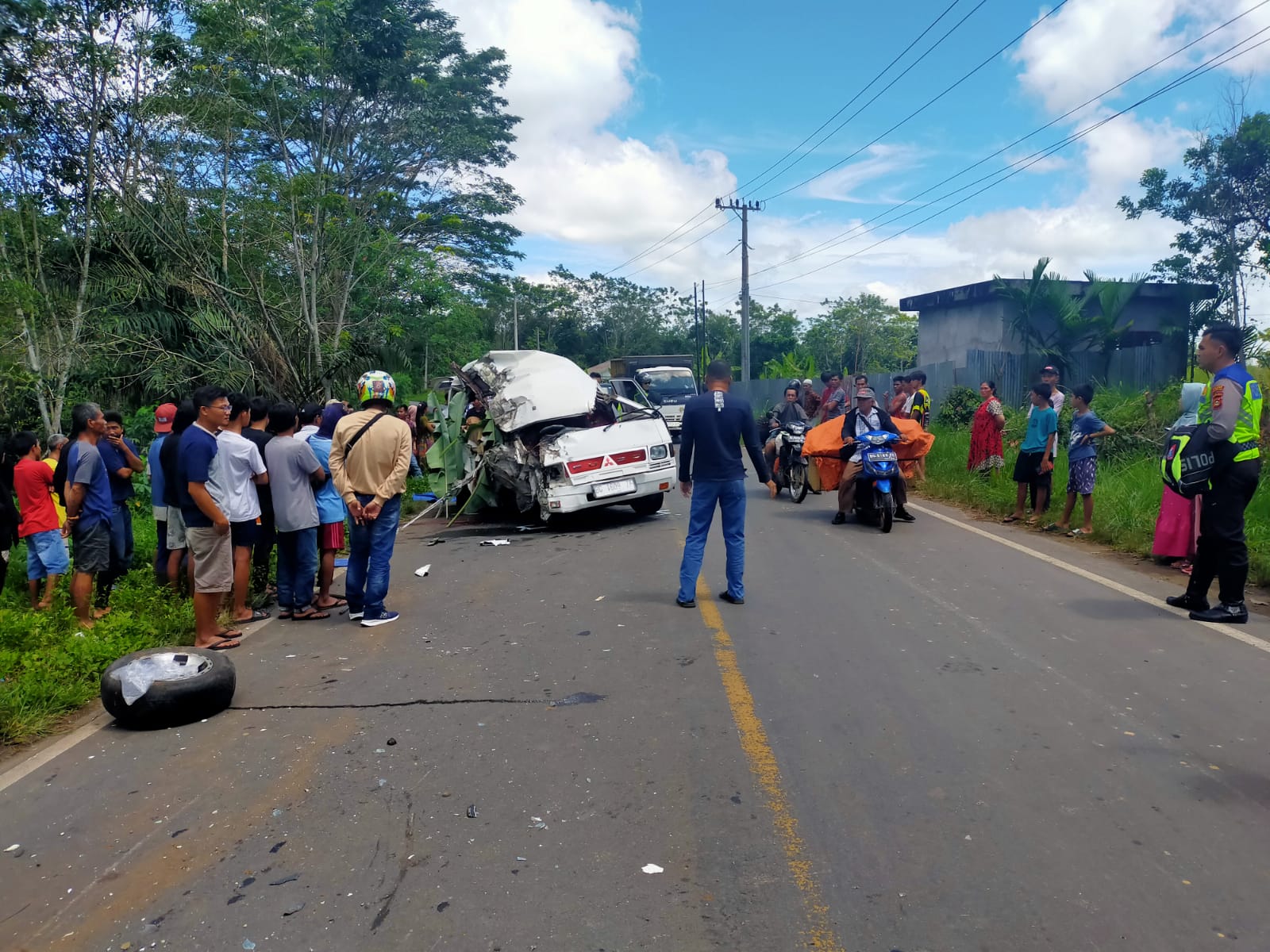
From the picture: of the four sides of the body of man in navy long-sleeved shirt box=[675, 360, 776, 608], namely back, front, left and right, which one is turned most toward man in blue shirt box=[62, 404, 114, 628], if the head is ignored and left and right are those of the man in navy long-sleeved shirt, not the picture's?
left

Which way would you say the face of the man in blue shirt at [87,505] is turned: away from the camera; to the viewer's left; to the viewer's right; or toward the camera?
to the viewer's right

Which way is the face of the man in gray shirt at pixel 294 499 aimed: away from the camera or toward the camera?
away from the camera

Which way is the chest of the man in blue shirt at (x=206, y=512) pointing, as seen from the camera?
to the viewer's right

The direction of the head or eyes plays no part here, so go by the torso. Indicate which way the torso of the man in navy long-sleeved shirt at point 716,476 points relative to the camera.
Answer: away from the camera

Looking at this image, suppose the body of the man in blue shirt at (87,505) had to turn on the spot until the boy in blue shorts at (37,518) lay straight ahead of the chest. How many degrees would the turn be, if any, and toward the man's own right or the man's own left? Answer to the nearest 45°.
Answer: approximately 135° to the man's own left

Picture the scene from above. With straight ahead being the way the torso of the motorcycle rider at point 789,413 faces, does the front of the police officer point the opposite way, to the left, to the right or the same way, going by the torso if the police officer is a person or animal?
to the right

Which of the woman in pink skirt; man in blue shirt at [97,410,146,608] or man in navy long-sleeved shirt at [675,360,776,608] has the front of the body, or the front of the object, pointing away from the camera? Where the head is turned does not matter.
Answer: the man in navy long-sleeved shirt

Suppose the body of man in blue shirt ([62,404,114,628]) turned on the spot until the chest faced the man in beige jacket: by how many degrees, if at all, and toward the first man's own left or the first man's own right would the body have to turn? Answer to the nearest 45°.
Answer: approximately 45° to the first man's own right

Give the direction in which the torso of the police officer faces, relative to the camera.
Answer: to the viewer's left

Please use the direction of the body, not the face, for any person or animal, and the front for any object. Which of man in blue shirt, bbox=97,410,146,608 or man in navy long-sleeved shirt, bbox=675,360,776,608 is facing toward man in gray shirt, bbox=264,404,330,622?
the man in blue shirt

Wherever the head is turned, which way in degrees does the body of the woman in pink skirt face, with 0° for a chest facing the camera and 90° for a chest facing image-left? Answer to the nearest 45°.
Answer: approximately 90°

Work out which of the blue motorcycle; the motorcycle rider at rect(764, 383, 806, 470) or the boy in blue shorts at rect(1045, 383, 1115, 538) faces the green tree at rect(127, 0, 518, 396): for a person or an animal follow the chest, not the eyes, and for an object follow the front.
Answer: the boy in blue shorts

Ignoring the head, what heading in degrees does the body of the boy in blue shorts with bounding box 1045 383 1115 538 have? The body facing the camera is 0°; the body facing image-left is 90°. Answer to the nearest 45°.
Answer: approximately 90°
